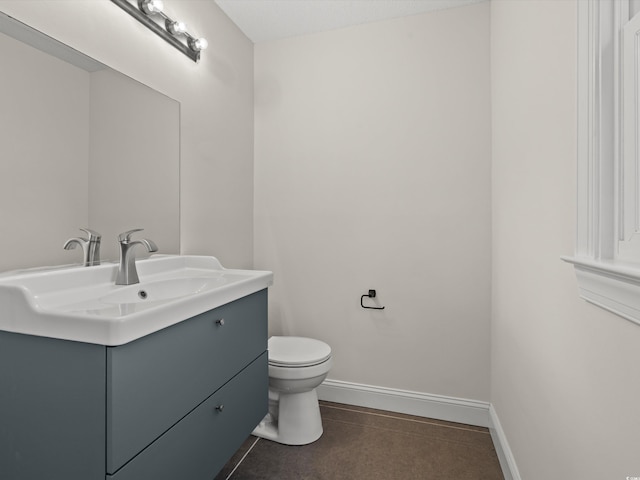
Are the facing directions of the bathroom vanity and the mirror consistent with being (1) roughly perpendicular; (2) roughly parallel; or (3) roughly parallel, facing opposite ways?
roughly parallel

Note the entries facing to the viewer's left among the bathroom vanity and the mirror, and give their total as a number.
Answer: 0

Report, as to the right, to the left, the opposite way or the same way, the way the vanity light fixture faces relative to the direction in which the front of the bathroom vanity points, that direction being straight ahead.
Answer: the same way

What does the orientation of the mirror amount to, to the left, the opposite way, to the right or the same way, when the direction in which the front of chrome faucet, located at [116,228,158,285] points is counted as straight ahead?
the same way

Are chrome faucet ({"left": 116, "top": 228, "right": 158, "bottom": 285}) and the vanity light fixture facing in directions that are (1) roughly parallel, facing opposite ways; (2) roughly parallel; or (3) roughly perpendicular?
roughly parallel

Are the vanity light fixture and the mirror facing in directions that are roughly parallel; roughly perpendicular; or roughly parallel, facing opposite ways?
roughly parallel

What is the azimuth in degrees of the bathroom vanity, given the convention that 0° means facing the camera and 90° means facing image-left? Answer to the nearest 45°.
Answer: approximately 315°

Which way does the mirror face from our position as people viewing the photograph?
facing the viewer and to the right of the viewer
